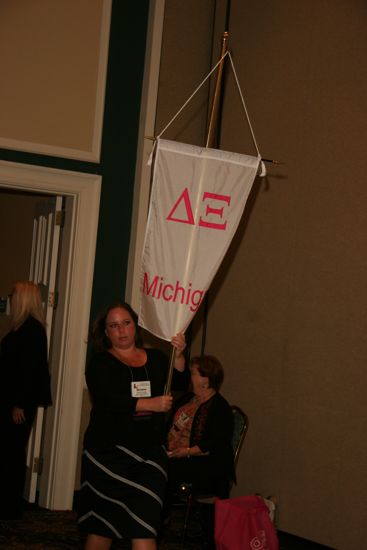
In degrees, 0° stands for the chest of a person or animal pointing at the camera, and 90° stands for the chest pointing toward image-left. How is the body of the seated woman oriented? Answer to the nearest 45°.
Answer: approximately 45°

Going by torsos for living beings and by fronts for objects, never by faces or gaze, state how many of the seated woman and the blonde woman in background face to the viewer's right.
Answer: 0

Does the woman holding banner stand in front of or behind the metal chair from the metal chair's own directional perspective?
in front

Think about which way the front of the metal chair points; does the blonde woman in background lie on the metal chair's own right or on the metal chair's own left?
on the metal chair's own right

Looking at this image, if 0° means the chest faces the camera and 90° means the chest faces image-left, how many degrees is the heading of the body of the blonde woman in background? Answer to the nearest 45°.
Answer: approximately 135°

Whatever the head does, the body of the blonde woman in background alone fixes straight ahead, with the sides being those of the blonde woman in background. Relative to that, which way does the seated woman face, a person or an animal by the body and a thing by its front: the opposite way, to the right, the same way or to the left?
to the left

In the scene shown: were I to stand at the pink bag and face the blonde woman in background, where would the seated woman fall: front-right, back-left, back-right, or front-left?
front-right

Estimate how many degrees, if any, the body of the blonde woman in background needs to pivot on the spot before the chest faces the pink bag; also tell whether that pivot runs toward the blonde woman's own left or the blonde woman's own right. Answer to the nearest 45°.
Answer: approximately 180°

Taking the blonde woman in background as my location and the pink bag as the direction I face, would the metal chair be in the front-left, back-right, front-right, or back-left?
front-left

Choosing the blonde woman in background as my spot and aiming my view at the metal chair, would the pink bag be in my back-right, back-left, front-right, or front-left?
front-right

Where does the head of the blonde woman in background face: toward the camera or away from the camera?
away from the camera

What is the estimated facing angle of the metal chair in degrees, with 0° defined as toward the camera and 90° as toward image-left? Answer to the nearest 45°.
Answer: approximately 45°
